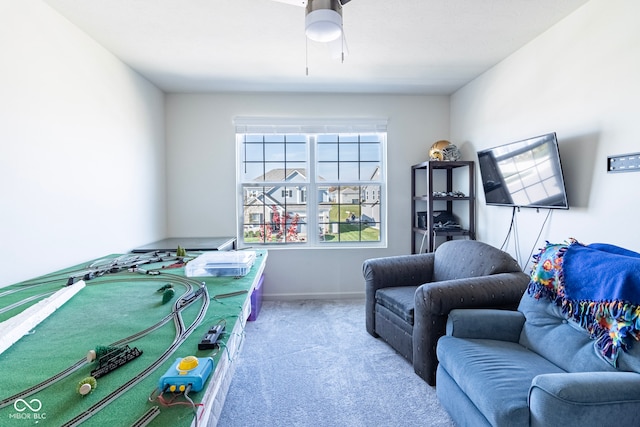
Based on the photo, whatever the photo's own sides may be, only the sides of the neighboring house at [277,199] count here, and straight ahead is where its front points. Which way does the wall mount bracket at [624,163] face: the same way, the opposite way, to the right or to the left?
to the right

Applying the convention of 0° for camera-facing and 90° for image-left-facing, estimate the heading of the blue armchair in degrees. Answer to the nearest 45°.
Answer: approximately 45°

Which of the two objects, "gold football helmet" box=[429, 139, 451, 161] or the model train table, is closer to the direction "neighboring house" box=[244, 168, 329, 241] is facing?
the model train table

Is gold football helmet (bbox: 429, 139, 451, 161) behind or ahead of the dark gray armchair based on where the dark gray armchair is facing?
behind

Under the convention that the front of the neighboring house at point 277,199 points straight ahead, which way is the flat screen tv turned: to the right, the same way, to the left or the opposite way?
to the right
